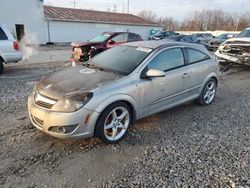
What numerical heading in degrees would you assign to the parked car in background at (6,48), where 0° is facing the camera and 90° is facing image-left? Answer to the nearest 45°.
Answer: approximately 90°

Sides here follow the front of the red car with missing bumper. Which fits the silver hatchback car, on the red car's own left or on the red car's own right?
on the red car's own left

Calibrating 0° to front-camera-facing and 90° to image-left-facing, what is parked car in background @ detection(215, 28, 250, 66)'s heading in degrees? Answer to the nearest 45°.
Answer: approximately 45°

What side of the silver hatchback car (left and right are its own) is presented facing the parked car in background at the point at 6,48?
right

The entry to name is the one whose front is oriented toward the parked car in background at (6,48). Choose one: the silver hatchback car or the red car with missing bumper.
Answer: the red car with missing bumper

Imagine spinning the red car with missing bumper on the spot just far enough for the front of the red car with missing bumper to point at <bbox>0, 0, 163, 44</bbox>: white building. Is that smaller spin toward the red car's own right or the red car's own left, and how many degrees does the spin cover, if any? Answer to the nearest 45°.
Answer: approximately 135° to the red car's own right

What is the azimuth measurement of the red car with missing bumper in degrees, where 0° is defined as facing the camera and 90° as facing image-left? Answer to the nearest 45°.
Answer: approximately 45°

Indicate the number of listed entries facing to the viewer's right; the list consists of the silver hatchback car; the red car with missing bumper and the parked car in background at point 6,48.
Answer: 0

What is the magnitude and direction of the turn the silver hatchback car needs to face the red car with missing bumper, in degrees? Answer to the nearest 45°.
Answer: approximately 135° to its right

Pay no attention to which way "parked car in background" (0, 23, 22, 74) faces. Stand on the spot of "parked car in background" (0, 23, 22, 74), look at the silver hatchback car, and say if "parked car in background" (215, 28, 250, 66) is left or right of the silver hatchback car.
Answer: left

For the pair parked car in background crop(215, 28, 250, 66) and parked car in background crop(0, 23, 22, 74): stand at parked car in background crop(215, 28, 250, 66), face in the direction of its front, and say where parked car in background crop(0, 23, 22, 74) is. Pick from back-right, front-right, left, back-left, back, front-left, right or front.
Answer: front
